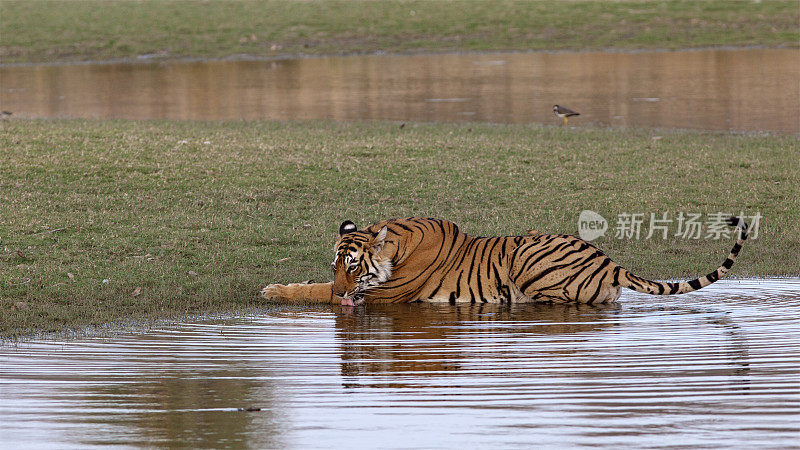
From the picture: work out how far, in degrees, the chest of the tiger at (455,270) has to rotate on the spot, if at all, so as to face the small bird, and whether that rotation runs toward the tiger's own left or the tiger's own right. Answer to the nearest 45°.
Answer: approximately 90° to the tiger's own right

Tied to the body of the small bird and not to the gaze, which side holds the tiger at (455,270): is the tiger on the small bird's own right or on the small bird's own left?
on the small bird's own left

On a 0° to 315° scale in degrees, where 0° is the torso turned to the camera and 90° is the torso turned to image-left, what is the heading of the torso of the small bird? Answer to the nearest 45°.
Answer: approximately 90°

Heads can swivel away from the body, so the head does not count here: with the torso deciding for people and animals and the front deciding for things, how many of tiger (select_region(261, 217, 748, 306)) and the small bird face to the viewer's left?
2

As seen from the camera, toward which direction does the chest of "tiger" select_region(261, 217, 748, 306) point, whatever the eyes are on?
to the viewer's left
